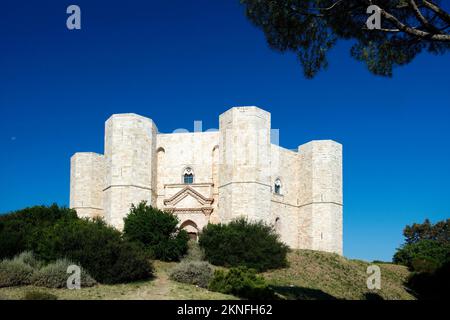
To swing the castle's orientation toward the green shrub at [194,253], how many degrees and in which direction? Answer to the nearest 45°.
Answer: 0° — it already faces it

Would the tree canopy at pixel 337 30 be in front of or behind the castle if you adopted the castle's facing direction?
in front

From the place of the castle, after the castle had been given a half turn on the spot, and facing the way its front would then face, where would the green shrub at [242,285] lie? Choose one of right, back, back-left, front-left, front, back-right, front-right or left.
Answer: back

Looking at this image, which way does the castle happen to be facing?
toward the camera

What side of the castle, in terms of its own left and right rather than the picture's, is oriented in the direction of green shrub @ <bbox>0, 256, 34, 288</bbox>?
front

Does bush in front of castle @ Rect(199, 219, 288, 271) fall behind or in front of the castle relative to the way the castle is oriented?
in front

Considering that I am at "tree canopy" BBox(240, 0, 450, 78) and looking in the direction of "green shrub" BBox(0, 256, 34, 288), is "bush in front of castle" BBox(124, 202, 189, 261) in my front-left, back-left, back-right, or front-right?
front-right

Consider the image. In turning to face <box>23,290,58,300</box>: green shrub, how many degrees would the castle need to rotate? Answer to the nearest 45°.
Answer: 0° — it already faces it

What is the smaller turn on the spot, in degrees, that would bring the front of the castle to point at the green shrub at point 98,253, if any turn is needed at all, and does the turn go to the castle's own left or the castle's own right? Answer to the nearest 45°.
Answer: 0° — it already faces it
